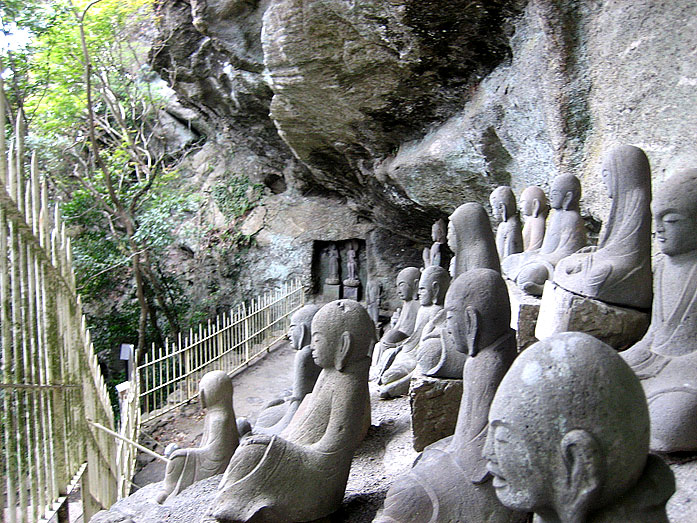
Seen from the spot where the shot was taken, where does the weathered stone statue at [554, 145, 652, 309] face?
facing to the left of the viewer

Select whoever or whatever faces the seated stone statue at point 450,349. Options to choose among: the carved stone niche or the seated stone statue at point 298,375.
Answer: the carved stone niche

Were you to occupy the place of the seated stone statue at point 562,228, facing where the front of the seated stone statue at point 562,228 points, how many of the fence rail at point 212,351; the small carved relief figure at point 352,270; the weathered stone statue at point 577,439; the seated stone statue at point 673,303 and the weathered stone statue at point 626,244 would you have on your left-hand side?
3

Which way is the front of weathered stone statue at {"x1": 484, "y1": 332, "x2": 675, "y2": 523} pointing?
to the viewer's left

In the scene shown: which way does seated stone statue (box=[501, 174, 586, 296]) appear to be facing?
to the viewer's left

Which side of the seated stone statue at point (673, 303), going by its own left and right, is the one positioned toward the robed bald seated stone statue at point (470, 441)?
front

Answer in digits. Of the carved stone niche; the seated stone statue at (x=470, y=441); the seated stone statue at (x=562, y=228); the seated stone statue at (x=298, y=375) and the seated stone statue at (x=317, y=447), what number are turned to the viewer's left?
4

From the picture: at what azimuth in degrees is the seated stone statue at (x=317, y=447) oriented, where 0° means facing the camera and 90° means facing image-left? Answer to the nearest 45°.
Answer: approximately 90°
